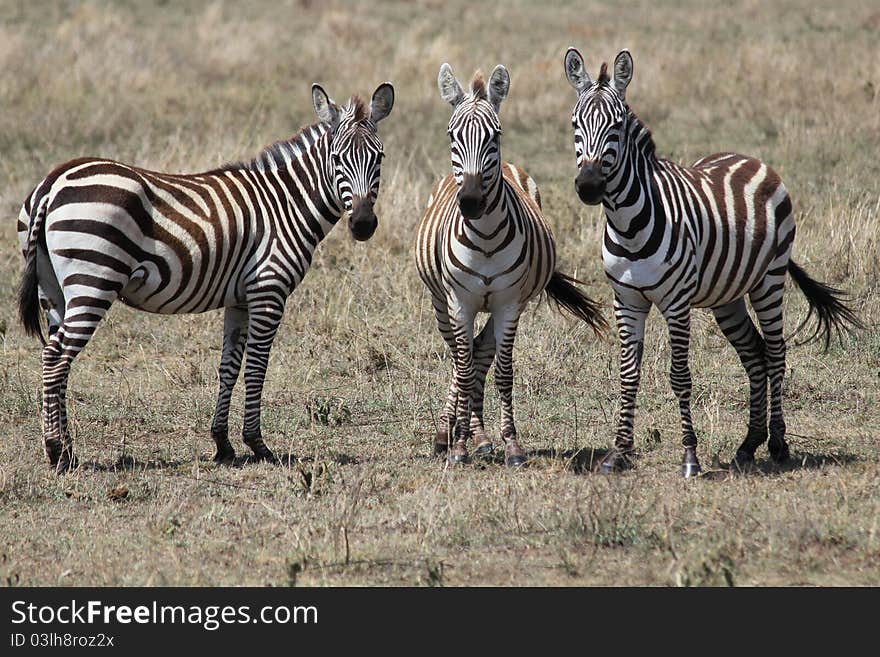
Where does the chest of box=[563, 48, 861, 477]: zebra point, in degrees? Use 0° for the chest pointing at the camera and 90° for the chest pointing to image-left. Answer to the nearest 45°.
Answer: approximately 45°

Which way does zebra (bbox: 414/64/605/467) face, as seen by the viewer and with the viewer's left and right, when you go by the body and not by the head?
facing the viewer

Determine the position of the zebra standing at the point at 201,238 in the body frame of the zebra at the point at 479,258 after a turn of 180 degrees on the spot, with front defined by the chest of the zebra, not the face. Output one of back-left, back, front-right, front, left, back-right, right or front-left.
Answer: left

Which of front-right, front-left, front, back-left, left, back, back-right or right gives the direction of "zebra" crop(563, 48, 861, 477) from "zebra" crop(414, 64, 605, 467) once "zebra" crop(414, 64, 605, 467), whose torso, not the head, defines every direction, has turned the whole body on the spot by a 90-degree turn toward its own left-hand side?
front
